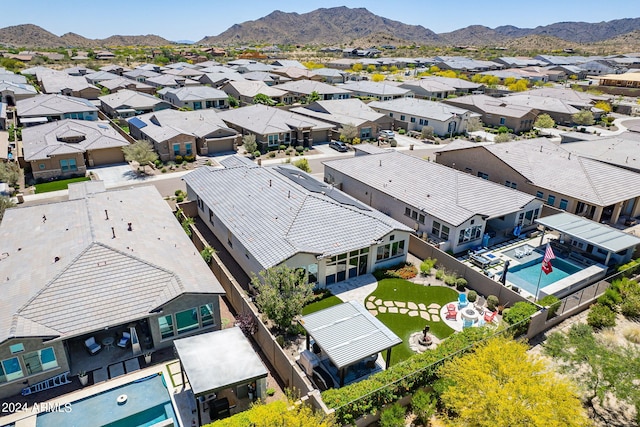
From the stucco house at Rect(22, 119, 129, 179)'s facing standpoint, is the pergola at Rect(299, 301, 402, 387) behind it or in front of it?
in front

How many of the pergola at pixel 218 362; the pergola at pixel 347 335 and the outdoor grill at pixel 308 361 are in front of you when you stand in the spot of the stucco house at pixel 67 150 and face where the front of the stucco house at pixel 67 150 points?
3

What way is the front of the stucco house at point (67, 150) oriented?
toward the camera

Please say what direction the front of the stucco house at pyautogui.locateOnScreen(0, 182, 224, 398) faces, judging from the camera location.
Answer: facing away from the viewer

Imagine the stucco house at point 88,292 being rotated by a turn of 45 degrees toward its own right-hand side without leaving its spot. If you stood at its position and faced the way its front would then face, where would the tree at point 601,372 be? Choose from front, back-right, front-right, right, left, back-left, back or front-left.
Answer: right

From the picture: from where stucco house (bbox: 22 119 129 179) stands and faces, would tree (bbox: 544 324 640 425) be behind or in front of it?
in front

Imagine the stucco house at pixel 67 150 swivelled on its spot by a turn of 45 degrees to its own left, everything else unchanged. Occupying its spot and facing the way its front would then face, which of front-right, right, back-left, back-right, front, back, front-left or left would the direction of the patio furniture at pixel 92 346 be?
front-right

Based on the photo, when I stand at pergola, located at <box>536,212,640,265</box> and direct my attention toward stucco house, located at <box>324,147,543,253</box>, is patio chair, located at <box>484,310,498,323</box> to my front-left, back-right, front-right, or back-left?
front-left

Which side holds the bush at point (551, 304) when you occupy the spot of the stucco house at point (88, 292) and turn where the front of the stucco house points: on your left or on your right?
on your right

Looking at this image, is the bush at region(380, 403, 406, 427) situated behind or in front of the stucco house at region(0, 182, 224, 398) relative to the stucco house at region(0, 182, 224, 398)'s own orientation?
behind

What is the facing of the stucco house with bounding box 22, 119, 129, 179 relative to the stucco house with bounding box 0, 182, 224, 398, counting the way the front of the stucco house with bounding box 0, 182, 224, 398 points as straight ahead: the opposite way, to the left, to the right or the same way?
the opposite way

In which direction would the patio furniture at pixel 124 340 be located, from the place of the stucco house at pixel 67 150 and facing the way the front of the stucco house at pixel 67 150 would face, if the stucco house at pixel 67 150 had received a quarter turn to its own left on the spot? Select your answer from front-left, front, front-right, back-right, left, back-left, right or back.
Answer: right

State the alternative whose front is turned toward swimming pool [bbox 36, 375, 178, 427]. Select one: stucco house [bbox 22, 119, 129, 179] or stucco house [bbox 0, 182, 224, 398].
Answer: stucco house [bbox 22, 119, 129, 179]

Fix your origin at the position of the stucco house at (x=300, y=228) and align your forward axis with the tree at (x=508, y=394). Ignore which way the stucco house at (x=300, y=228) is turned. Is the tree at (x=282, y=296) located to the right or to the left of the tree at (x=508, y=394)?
right

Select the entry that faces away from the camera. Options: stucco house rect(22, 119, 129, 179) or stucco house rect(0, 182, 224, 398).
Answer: stucco house rect(0, 182, 224, 398)

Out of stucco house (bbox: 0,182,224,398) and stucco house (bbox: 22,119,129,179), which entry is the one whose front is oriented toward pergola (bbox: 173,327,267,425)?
stucco house (bbox: 22,119,129,179)

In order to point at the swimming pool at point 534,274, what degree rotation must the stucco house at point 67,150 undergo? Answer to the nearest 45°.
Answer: approximately 45° to its left

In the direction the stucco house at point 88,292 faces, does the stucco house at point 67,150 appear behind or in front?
in front

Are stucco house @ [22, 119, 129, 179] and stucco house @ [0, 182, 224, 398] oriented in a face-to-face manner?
yes
